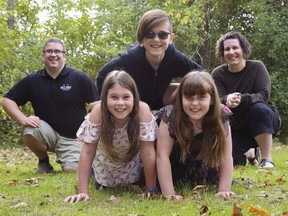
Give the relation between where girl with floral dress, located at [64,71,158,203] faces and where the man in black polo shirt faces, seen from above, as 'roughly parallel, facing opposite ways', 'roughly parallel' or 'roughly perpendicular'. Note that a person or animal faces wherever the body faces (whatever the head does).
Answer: roughly parallel

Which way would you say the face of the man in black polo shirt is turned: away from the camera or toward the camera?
toward the camera

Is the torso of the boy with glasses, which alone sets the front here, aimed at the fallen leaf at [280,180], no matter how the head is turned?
no

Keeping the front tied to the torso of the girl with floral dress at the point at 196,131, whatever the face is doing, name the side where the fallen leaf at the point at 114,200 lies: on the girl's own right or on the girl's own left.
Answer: on the girl's own right

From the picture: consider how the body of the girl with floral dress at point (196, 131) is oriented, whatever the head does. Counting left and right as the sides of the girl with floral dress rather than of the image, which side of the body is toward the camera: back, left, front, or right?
front

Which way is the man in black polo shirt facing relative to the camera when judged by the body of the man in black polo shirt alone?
toward the camera

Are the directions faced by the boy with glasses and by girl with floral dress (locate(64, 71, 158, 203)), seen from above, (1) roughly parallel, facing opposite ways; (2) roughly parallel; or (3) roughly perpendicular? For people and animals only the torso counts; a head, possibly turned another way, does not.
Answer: roughly parallel

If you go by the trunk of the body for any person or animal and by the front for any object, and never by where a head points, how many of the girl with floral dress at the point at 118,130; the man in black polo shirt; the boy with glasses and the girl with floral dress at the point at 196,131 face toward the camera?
4

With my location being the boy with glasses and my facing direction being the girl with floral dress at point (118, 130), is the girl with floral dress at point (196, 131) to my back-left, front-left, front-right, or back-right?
front-left

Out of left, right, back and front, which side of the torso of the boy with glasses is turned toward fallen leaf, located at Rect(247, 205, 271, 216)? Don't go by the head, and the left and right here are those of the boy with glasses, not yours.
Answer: front

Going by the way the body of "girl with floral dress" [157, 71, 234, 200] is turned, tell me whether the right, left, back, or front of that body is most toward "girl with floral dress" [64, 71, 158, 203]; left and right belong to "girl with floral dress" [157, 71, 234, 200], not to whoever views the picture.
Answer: right

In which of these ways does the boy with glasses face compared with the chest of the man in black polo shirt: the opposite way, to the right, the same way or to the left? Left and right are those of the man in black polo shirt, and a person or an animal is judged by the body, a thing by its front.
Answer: the same way

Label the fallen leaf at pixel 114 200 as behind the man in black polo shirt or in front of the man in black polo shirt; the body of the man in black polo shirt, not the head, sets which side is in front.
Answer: in front

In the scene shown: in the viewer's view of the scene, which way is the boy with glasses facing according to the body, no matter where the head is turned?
toward the camera
